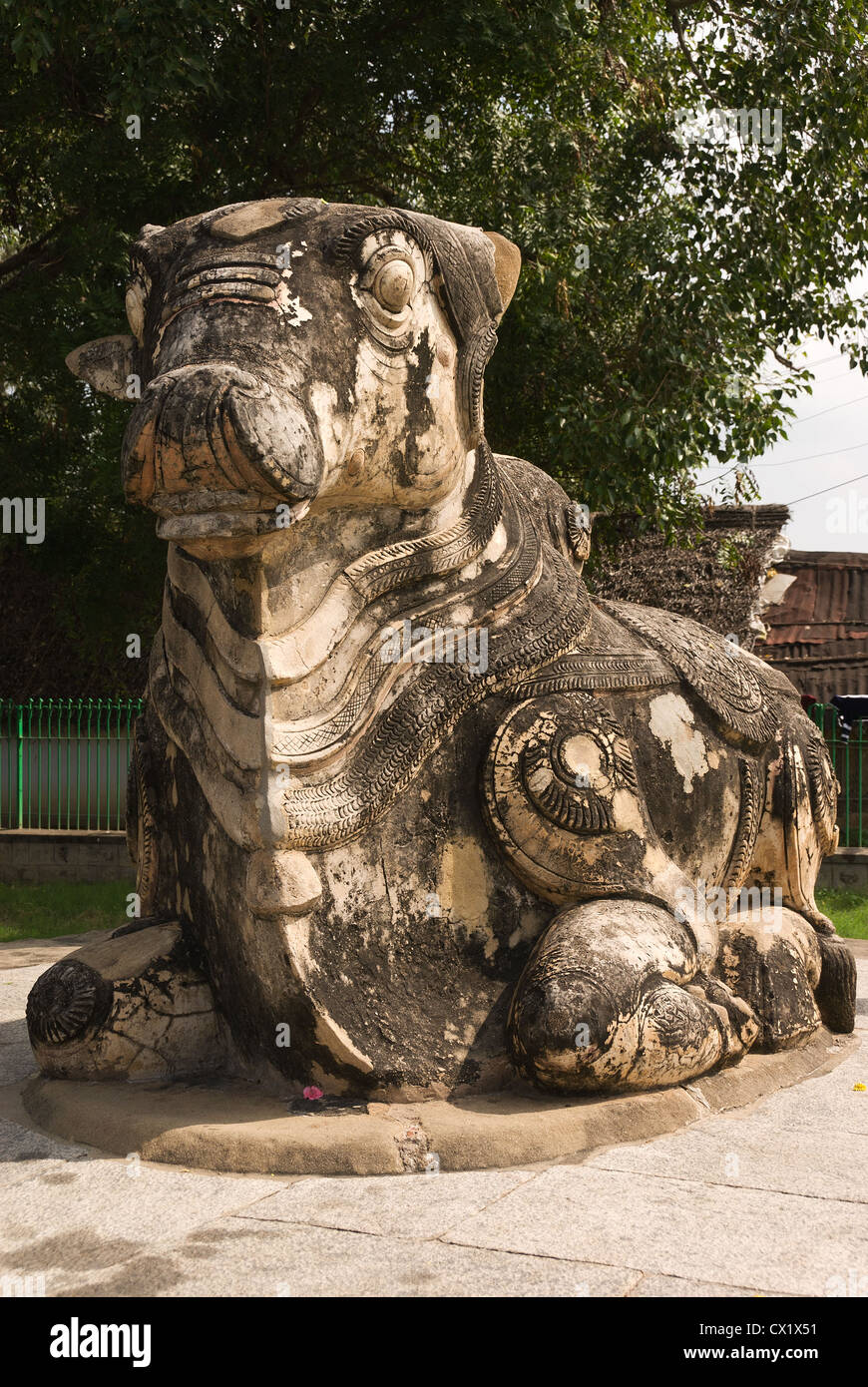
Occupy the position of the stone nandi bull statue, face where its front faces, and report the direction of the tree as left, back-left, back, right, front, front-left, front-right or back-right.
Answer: back-right

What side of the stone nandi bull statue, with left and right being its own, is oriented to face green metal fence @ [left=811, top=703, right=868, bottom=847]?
back

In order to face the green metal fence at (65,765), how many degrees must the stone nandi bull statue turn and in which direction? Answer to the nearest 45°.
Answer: approximately 135° to its right

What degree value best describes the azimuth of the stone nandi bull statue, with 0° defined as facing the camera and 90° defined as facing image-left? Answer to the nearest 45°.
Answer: approximately 45°

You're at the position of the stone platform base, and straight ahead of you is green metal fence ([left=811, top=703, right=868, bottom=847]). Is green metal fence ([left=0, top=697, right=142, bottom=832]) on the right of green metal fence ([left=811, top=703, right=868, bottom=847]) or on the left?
left
